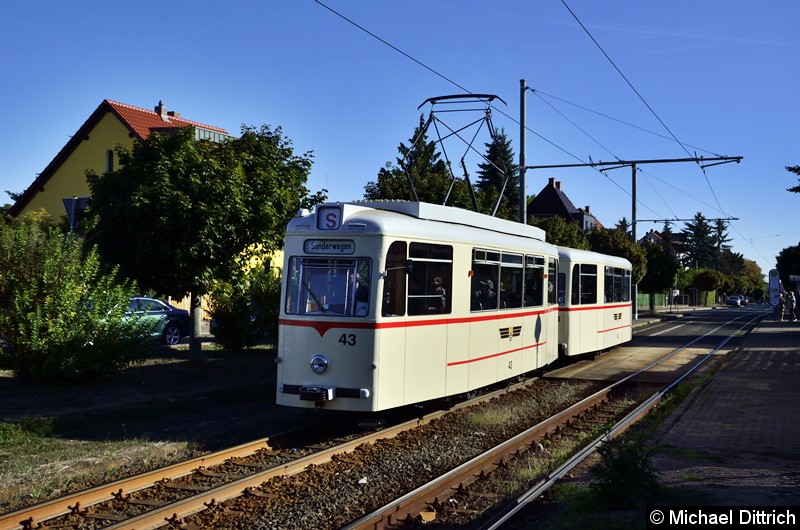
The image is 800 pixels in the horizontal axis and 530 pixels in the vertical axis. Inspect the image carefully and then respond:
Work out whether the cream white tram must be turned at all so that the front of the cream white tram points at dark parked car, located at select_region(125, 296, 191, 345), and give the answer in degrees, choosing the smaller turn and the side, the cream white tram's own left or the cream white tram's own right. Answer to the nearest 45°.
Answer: approximately 90° to the cream white tram's own right

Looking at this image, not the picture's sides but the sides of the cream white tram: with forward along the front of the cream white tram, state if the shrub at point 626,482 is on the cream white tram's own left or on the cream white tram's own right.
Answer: on the cream white tram's own left

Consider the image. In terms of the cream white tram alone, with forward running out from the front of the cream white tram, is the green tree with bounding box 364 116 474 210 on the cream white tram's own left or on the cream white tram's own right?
on the cream white tram's own right

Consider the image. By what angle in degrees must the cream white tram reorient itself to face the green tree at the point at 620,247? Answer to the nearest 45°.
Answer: approximately 135° to its right

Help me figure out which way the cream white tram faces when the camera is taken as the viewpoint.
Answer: facing the viewer and to the left of the viewer

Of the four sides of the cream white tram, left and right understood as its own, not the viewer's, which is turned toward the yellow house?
right

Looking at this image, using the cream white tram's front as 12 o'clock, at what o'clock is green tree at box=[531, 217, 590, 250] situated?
The green tree is roughly at 5 o'clock from the cream white tram.

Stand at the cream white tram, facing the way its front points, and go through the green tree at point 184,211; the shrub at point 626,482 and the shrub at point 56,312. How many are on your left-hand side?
1

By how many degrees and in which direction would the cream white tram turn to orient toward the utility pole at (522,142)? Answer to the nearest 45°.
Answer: approximately 135° to its right
